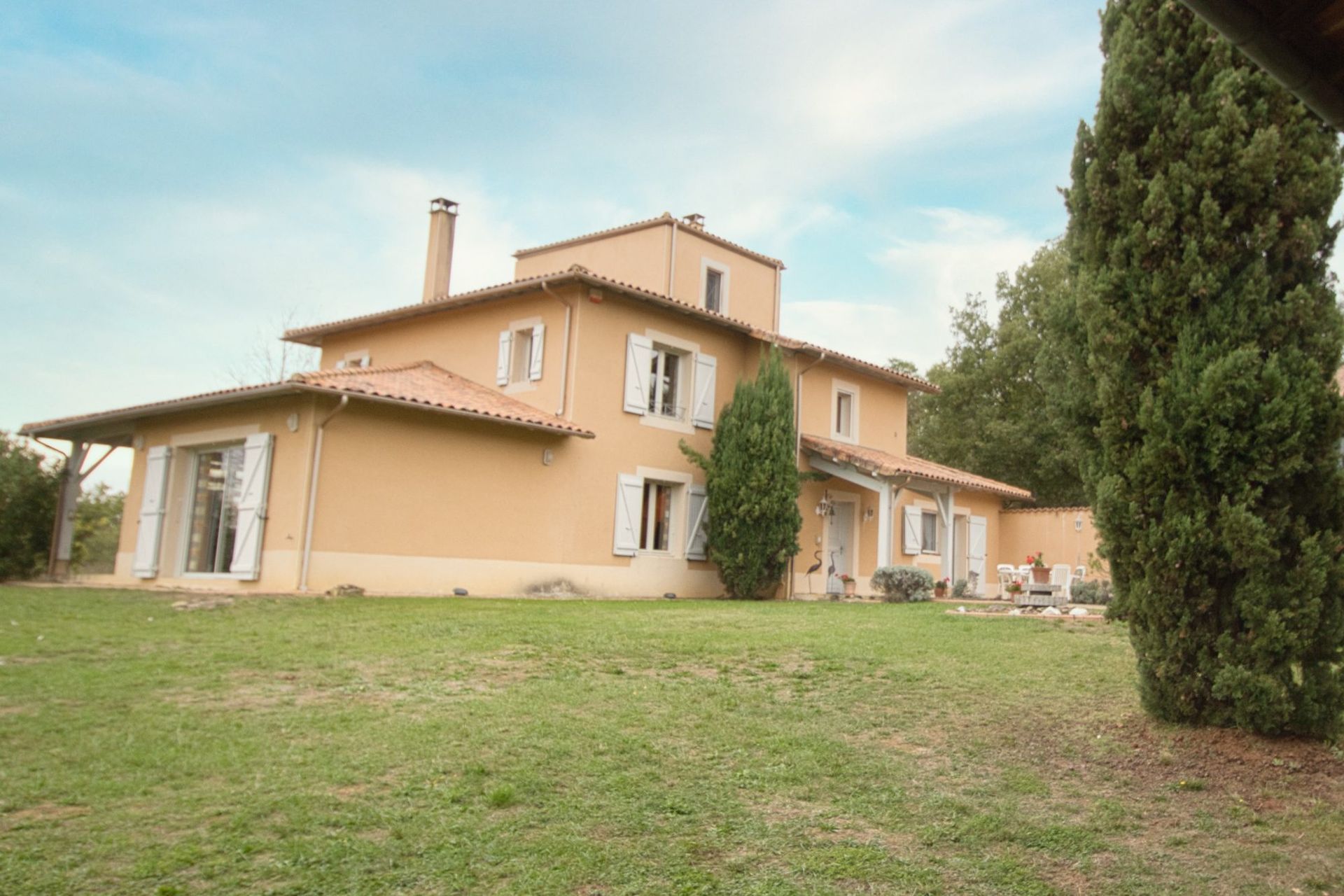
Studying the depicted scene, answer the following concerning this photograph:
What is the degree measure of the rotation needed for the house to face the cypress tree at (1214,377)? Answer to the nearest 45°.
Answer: approximately 45° to its right

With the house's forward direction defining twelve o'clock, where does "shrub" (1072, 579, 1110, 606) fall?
The shrub is roughly at 10 o'clock from the house.

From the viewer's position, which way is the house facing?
facing the viewer and to the right of the viewer

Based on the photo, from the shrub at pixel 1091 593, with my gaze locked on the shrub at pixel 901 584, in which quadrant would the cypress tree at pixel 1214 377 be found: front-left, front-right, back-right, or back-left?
front-left

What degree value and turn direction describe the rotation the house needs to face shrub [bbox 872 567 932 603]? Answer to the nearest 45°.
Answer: approximately 45° to its left

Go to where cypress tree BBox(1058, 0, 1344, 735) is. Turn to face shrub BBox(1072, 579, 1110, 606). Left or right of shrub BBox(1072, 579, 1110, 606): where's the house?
left
